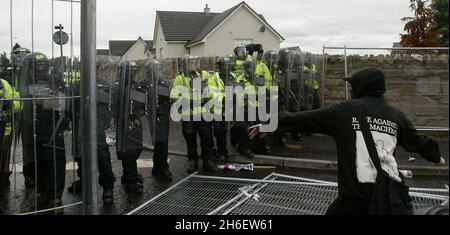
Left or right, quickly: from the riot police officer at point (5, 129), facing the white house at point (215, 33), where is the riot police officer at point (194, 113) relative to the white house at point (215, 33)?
right

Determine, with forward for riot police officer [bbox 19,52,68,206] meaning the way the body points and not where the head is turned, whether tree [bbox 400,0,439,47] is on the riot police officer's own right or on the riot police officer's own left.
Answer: on the riot police officer's own left

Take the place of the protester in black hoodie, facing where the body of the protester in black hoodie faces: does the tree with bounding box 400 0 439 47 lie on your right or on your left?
on your right

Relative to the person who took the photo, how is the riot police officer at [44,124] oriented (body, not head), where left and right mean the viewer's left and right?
facing the viewer and to the right of the viewer

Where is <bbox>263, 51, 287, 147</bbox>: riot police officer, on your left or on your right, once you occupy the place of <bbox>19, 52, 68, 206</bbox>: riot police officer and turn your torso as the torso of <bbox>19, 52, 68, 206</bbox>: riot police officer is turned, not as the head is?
on your left

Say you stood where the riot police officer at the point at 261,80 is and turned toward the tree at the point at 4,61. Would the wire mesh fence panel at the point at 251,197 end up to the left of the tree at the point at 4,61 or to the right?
left

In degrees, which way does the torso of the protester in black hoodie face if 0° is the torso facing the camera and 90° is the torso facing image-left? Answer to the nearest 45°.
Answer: approximately 135°

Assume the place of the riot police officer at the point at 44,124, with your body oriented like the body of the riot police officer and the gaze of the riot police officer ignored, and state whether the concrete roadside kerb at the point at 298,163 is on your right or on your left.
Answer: on your left
